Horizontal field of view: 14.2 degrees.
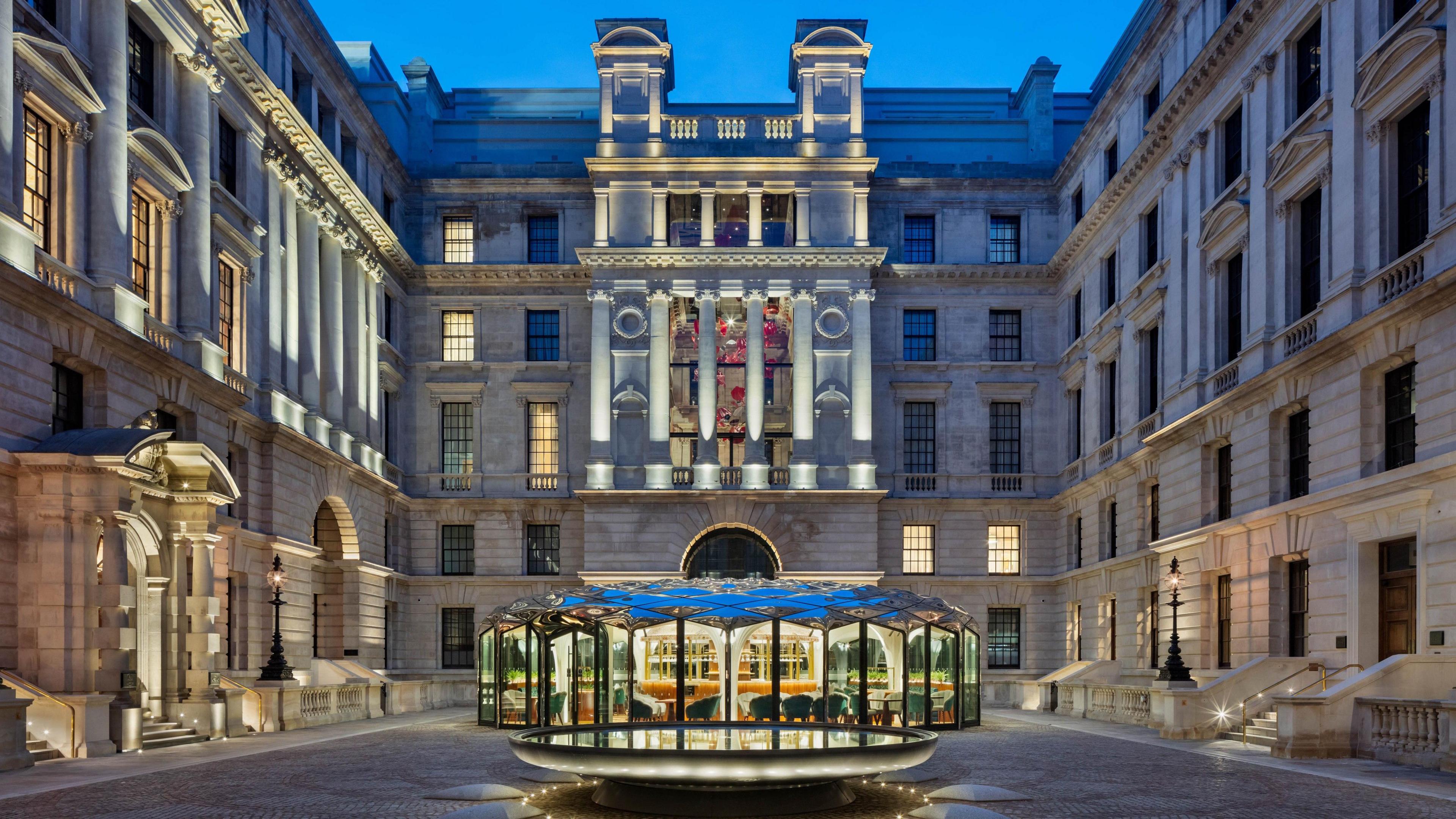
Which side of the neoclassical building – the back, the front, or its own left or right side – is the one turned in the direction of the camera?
front

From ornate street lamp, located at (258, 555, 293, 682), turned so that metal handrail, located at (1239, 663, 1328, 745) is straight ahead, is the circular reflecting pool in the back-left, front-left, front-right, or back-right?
front-right

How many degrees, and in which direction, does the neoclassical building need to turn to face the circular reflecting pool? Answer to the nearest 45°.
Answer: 0° — it already faces it
